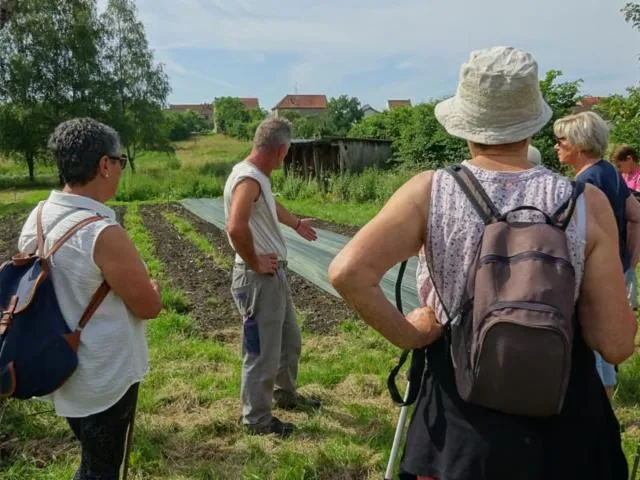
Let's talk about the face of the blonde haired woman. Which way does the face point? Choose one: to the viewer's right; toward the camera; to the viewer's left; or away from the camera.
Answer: to the viewer's left

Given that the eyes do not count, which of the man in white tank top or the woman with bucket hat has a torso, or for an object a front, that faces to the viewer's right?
the man in white tank top

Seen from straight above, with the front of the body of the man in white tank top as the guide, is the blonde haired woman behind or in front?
in front

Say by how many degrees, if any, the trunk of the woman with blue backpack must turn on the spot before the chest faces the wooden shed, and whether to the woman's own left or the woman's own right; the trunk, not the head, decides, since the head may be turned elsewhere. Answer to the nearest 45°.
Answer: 0° — they already face it

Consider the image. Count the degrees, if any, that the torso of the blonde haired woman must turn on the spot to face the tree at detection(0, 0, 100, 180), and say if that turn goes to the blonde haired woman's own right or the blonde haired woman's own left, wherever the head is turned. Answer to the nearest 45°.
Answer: approximately 45° to the blonde haired woman's own right

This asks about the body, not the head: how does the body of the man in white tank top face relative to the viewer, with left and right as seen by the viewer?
facing to the right of the viewer

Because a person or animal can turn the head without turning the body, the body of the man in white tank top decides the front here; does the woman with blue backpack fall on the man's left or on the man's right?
on the man's right

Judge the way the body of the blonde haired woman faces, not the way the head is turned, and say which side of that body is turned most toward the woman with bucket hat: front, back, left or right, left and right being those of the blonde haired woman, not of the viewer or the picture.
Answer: left

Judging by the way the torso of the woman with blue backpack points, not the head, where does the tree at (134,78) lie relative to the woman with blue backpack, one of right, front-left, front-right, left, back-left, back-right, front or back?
front-left

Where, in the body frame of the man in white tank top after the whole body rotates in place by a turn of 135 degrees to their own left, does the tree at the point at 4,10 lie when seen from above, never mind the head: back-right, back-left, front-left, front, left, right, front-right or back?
front

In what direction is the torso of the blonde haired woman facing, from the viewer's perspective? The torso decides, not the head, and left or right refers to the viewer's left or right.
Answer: facing to the left of the viewer

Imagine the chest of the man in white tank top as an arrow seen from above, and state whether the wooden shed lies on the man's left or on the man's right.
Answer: on the man's left

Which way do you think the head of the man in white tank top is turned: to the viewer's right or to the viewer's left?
to the viewer's right

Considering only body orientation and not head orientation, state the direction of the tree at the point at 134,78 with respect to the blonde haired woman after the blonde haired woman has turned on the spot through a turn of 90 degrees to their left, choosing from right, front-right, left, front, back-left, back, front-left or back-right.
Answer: back-right

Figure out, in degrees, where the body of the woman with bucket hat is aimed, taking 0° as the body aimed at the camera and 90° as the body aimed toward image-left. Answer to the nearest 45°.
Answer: approximately 180°

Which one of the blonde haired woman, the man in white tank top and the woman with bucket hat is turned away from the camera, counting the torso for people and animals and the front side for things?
the woman with bucket hat

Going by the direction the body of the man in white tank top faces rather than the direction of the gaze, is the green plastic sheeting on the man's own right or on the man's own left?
on the man's own left

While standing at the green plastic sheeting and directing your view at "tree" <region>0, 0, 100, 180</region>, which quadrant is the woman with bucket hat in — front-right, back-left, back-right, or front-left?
back-left

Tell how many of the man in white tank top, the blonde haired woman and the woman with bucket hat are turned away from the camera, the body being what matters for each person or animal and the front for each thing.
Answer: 1

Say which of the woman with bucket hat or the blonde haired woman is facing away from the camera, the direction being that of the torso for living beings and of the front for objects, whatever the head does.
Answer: the woman with bucket hat
